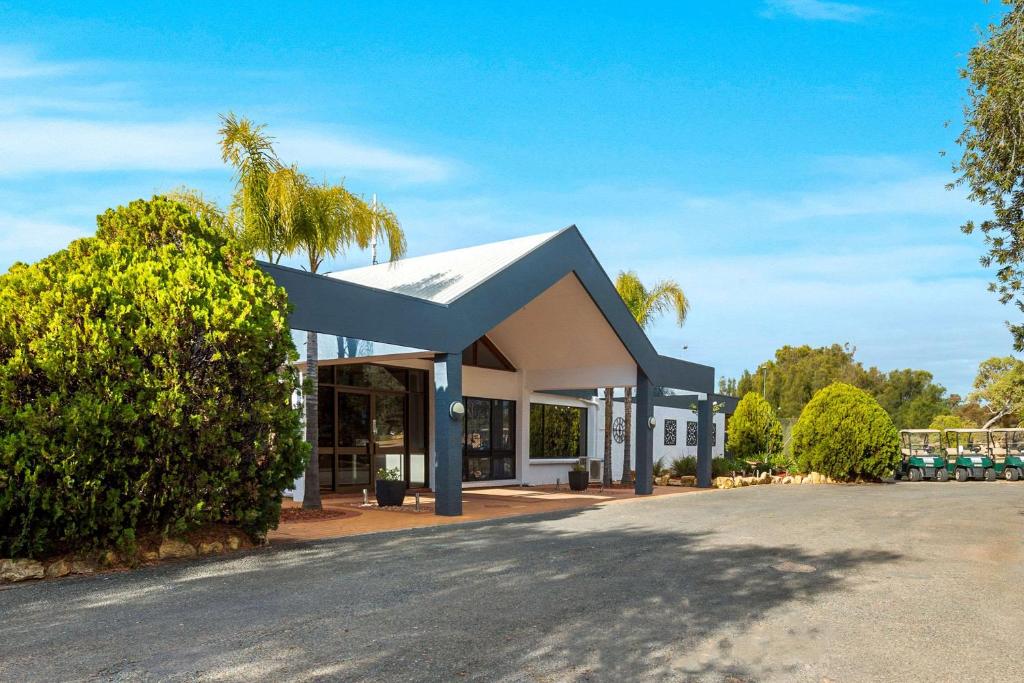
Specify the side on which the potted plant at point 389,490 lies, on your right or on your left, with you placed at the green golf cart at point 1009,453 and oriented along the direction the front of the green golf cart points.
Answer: on your right

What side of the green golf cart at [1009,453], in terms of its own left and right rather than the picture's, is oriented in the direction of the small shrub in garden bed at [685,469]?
right

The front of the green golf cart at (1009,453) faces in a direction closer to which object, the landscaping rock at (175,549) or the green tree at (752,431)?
the landscaping rock

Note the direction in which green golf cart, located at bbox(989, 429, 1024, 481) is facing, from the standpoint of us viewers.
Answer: facing the viewer and to the right of the viewer

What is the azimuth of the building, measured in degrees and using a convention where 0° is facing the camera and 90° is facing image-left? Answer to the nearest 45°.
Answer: approximately 315°

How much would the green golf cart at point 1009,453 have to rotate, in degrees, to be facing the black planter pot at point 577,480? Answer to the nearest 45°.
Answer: approximately 90° to its right

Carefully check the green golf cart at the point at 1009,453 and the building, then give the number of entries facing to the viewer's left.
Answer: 0

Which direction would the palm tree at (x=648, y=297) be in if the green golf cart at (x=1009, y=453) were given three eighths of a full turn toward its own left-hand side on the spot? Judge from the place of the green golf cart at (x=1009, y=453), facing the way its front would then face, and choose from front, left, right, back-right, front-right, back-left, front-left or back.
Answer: back-left

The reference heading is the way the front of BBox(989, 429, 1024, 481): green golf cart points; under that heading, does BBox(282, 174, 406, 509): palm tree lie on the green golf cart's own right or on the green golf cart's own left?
on the green golf cart's own right

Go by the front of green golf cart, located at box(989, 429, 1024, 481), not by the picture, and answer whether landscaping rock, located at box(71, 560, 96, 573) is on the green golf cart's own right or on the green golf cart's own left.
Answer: on the green golf cart's own right

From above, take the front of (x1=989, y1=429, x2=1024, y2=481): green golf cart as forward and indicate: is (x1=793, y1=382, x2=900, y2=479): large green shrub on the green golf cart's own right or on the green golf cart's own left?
on the green golf cart's own right
